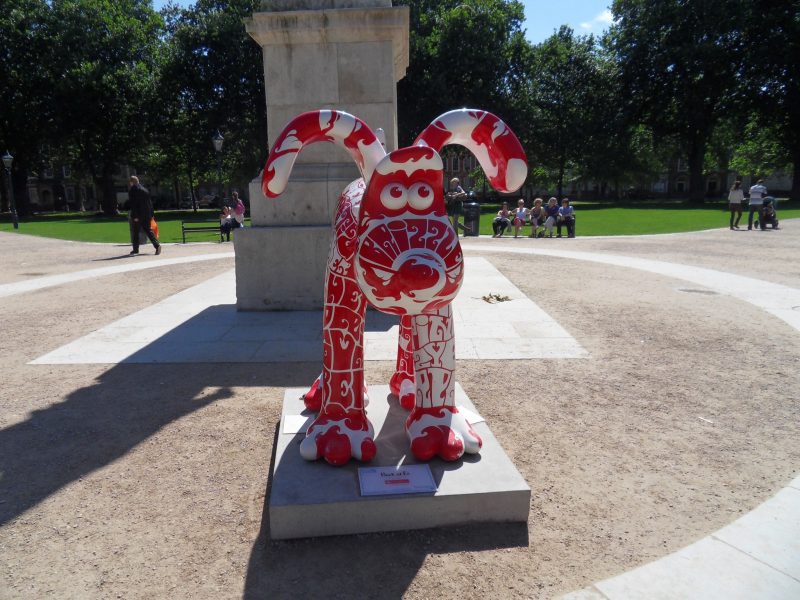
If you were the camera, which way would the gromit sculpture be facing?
facing the viewer

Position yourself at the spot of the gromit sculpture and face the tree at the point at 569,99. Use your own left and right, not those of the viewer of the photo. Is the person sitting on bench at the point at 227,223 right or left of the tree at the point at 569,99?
left

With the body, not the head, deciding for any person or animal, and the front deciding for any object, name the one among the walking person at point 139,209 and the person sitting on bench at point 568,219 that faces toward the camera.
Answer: the person sitting on bench

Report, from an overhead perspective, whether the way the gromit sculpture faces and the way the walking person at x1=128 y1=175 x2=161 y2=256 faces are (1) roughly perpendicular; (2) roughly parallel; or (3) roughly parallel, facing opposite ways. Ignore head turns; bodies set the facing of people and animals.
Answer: roughly perpendicular

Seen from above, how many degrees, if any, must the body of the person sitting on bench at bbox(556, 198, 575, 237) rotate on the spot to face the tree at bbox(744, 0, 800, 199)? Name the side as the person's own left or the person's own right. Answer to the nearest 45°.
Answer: approximately 135° to the person's own left

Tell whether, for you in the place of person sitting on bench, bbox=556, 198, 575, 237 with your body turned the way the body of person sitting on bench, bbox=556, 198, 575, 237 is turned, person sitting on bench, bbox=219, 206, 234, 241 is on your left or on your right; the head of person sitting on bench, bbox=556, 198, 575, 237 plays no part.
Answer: on your right

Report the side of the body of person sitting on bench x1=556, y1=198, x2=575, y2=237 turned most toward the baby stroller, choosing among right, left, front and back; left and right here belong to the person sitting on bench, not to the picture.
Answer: left

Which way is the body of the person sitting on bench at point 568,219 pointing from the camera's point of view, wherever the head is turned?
toward the camera

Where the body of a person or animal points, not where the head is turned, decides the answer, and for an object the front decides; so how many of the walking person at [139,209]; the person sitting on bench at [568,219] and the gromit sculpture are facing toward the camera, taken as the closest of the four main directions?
2

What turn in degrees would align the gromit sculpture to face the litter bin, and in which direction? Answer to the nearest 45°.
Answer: approximately 180°

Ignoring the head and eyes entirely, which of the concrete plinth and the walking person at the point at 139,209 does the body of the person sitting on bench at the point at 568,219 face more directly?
the concrete plinth

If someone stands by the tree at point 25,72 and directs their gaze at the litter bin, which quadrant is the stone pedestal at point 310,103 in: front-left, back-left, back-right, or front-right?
front-right

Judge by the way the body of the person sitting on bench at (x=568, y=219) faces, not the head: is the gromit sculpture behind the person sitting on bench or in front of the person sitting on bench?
in front
